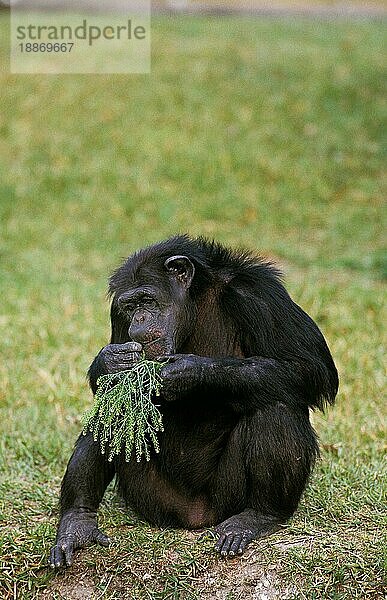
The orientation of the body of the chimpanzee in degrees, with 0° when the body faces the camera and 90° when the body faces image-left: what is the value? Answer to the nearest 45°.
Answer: approximately 45°
